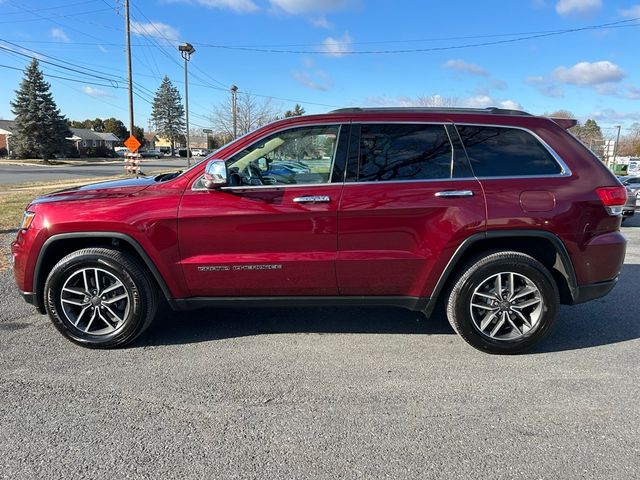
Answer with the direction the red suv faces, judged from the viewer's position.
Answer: facing to the left of the viewer
